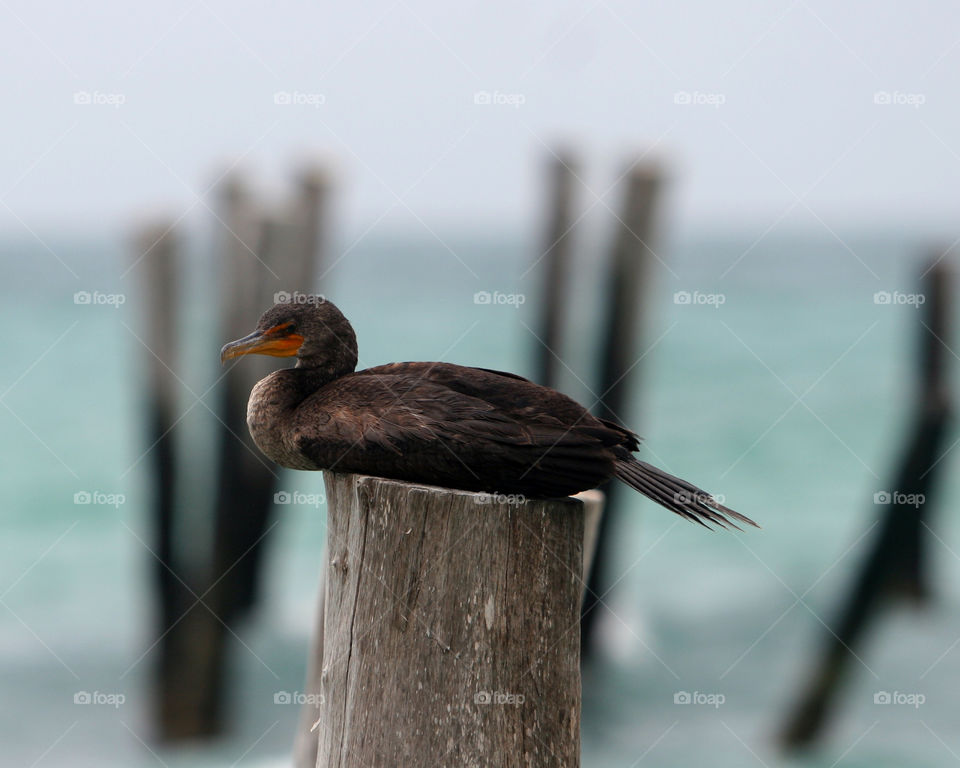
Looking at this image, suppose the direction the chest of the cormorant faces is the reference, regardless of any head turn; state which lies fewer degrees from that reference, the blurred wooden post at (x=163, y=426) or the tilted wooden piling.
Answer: the blurred wooden post

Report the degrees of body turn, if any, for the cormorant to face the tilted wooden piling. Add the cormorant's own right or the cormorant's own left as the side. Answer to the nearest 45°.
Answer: approximately 135° to the cormorant's own right

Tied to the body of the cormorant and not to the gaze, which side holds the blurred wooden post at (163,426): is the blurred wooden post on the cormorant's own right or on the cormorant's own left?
on the cormorant's own right

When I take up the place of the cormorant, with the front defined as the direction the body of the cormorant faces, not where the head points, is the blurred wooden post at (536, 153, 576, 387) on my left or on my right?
on my right

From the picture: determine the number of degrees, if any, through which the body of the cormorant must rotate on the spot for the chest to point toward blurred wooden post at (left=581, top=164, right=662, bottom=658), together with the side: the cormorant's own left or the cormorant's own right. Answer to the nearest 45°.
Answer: approximately 90° to the cormorant's own right

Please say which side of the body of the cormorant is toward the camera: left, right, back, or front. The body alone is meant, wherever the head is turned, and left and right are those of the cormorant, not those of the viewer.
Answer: left
